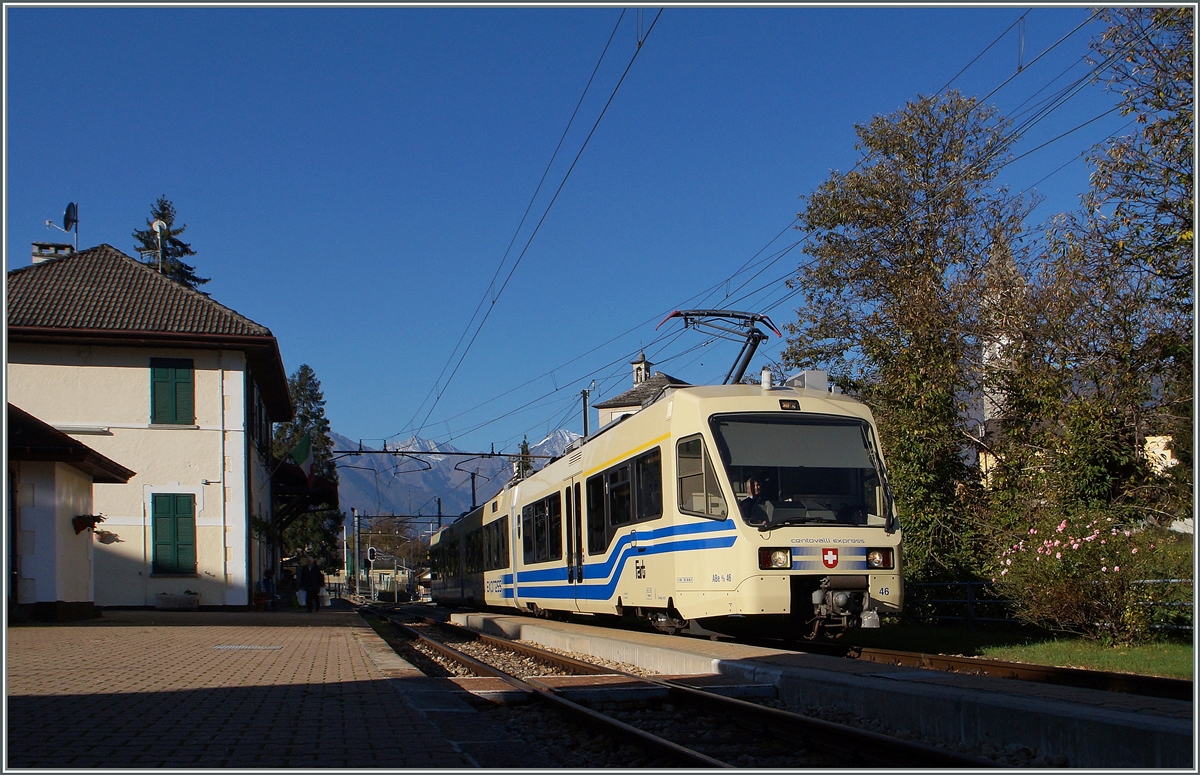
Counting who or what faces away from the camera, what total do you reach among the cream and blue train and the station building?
0

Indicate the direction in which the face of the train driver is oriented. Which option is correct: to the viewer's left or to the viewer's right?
to the viewer's right

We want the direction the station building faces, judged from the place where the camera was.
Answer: facing to the right of the viewer

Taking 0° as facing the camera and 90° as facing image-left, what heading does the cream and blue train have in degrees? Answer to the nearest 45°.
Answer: approximately 315°

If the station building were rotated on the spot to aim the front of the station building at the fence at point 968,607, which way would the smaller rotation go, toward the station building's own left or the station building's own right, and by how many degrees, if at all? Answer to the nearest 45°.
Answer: approximately 45° to the station building's own right

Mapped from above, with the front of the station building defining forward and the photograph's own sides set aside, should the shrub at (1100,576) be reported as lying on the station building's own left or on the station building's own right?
on the station building's own right

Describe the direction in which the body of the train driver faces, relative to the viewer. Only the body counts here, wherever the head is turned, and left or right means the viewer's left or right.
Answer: facing the viewer and to the right of the viewer

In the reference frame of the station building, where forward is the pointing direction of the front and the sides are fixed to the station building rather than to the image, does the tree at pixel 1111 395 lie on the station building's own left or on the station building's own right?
on the station building's own right

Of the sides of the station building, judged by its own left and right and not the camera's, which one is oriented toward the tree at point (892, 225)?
front

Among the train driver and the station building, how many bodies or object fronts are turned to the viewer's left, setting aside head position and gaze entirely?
0

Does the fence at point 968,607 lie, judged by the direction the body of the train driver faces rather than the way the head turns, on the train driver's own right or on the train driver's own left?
on the train driver's own left
